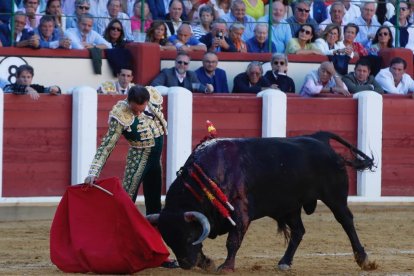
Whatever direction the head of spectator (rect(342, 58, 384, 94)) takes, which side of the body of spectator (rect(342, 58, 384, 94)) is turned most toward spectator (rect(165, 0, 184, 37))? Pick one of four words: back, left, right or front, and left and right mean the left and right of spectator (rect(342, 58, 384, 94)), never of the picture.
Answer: right

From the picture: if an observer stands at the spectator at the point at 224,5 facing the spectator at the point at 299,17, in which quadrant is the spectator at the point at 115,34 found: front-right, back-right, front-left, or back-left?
back-right

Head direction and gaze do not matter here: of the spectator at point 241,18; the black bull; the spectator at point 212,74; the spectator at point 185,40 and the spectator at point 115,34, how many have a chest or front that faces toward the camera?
4

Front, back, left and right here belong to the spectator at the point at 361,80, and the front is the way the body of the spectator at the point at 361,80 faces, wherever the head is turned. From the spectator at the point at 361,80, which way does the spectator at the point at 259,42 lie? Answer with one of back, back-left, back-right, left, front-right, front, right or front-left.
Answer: right

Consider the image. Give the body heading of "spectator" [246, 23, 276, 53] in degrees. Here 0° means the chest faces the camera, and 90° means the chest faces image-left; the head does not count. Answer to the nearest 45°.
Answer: approximately 0°

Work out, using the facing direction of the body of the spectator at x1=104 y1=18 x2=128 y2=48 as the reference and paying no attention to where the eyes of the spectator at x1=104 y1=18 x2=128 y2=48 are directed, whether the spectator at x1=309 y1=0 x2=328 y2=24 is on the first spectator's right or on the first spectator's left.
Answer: on the first spectator's left

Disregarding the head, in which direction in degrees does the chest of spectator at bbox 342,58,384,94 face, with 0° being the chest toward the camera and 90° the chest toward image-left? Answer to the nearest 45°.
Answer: approximately 0°

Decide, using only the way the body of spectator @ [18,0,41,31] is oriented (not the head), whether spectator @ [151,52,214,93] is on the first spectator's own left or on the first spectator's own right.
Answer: on the first spectator's own left

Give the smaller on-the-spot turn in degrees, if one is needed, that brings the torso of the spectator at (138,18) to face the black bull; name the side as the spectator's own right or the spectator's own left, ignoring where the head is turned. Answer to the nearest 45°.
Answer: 0° — they already face it

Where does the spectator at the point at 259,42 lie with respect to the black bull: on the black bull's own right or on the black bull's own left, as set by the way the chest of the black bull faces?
on the black bull's own right

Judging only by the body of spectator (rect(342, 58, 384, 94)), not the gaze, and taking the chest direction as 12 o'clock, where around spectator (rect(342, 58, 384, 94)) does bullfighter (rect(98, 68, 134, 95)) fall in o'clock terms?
bullfighter (rect(98, 68, 134, 95)) is roughly at 2 o'clock from spectator (rect(342, 58, 384, 94)).
